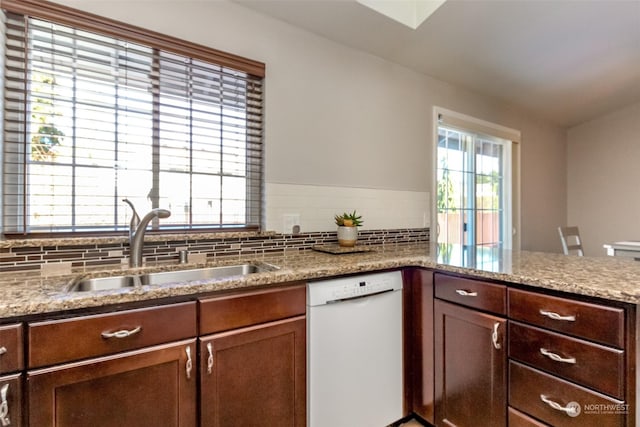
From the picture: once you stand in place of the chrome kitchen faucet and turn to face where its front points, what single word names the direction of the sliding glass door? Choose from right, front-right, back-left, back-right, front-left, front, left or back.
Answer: front-left

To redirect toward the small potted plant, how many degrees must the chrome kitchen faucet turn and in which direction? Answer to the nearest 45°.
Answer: approximately 45° to its left

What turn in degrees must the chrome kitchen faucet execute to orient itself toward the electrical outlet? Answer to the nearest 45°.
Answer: approximately 45° to its left

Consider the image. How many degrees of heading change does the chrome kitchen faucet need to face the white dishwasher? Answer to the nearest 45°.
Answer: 0° — it already faces it

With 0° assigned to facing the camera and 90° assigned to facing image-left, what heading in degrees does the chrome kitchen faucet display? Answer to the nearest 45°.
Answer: approximately 315°

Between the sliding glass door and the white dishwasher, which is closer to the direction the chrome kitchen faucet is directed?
the white dishwasher

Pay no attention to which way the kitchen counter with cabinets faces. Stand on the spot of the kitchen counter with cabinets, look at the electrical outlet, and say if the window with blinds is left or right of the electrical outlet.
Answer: left
